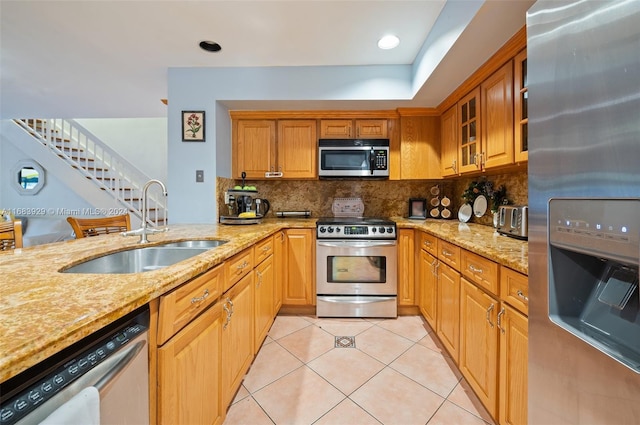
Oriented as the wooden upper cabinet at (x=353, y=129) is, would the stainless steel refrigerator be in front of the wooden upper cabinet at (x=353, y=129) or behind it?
in front

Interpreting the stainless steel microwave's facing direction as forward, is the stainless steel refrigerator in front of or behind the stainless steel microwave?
in front

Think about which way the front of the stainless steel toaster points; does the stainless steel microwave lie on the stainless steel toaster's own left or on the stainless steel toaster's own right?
on the stainless steel toaster's own right

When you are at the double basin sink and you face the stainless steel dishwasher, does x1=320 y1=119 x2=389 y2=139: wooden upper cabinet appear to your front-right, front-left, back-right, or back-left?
back-left

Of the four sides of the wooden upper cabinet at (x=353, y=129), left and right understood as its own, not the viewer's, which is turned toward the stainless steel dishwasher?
front

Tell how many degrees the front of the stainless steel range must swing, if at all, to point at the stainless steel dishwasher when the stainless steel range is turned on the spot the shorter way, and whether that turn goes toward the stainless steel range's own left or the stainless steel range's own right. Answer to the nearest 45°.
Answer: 0° — it already faces it

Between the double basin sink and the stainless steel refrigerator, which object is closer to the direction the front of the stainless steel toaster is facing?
the double basin sink

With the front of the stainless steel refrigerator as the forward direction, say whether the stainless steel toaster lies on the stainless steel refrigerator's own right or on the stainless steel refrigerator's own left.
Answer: on the stainless steel refrigerator's own right

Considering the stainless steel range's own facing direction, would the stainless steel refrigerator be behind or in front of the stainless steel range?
in front

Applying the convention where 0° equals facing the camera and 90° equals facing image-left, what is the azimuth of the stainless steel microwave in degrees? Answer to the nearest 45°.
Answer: approximately 0°

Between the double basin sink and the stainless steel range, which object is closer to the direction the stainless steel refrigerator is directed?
the double basin sink

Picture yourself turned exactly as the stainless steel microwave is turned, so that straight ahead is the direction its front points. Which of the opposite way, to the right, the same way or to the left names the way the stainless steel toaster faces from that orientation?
to the right
